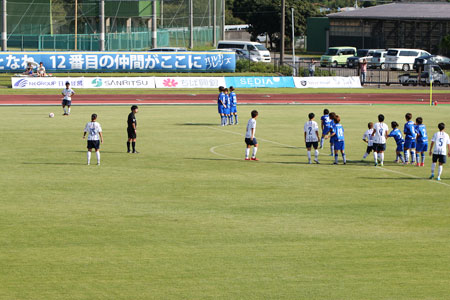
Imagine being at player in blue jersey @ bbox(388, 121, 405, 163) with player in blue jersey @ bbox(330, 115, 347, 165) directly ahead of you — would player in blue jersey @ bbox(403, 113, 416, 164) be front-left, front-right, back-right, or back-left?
back-left

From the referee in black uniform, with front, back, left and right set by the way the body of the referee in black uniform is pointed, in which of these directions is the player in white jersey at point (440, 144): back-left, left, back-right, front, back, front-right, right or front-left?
front-right

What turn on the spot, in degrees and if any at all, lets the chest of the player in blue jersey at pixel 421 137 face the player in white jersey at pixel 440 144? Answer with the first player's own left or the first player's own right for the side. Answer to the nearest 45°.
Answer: approximately 135° to the first player's own left

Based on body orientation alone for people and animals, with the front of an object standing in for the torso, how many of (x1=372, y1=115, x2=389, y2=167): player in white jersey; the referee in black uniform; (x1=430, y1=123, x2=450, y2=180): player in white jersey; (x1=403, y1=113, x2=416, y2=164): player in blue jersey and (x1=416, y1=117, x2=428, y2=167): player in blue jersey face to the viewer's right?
1

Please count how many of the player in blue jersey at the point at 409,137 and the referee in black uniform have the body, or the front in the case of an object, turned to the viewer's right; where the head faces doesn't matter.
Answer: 1

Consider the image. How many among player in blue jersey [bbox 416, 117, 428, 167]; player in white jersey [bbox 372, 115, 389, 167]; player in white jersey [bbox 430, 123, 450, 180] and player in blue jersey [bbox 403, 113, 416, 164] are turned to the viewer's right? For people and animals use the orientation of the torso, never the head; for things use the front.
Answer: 0

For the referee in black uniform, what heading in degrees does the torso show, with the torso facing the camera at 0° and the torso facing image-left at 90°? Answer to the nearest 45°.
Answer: approximately 270°

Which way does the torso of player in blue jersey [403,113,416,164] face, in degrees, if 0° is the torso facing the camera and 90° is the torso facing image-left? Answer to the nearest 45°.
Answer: approximately 135°

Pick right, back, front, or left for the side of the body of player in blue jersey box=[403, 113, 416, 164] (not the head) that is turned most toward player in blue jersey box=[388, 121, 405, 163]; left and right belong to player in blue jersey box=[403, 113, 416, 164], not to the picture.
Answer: front

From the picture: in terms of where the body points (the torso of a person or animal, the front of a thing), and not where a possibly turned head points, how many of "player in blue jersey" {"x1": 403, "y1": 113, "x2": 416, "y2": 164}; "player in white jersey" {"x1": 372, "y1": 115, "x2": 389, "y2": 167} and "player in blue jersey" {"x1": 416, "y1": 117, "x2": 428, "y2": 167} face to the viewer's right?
0

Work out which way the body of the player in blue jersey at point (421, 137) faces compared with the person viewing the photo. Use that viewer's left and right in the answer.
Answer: facing away from the viewer and to the left of the viewer

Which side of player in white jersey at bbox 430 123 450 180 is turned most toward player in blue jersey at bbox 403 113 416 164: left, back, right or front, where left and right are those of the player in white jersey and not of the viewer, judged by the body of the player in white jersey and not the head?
front
